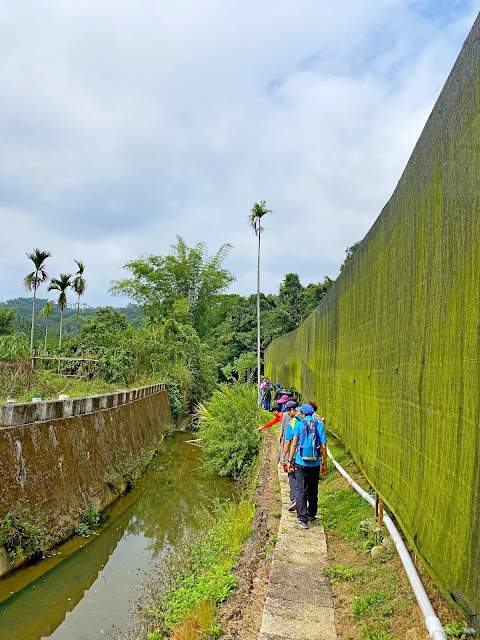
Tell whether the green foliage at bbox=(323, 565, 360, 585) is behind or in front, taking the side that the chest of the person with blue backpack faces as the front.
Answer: behind

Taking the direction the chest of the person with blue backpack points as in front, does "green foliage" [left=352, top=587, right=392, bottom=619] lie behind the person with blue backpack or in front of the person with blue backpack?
behind

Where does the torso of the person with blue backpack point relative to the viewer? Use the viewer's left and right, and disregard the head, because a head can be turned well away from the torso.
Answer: facing away from the viewer

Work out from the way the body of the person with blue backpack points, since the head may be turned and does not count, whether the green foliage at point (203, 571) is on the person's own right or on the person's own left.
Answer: on the person's own left

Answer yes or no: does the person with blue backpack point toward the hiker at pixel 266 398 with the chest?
yes

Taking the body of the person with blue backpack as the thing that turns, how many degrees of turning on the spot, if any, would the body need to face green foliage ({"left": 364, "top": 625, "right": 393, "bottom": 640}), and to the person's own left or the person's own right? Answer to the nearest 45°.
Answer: approximately 180°

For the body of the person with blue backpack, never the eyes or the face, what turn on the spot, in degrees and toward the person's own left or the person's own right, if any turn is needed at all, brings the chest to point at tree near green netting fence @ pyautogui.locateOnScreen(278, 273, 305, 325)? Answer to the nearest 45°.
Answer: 0° — they already face it

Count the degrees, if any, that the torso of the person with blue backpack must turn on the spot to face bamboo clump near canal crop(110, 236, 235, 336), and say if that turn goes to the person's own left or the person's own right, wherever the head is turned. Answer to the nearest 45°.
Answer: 0° — they already face it

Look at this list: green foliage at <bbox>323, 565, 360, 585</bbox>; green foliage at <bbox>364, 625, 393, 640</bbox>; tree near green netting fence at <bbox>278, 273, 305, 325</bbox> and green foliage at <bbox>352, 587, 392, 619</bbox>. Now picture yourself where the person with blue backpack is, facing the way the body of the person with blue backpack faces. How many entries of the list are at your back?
3

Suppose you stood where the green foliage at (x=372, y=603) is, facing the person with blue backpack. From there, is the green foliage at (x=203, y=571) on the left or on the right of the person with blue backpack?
left
